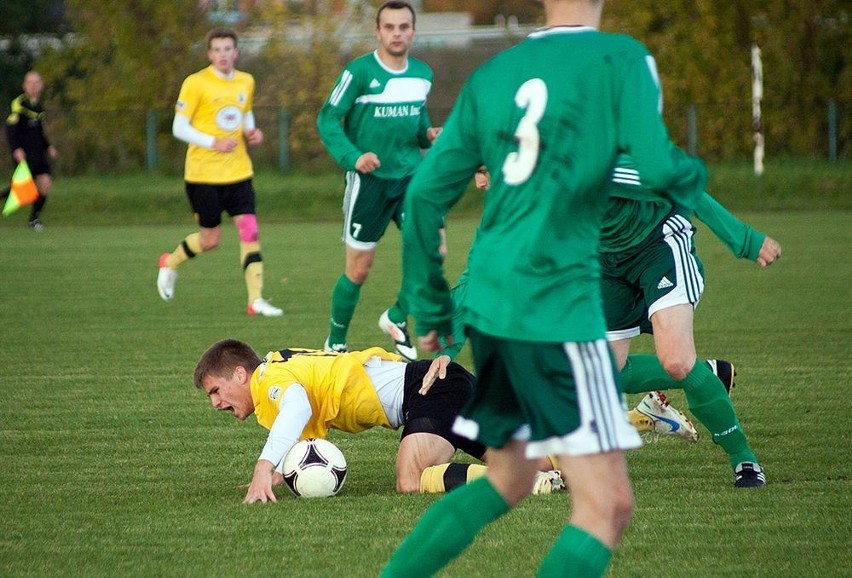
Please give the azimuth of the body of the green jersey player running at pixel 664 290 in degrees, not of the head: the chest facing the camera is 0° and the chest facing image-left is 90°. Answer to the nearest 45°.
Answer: approximately 45°

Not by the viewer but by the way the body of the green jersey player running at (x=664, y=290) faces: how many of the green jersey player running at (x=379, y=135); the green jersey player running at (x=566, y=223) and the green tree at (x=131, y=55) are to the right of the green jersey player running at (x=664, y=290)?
2

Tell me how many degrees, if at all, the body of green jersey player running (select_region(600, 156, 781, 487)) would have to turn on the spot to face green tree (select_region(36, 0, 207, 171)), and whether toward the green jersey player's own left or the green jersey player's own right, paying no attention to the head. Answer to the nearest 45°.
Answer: approximately 90° to the green jersey player's own right

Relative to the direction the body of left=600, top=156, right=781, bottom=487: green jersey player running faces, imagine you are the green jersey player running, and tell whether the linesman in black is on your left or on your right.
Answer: on your right

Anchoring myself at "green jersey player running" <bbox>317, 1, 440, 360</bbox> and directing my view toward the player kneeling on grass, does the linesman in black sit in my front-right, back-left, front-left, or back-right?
back-right

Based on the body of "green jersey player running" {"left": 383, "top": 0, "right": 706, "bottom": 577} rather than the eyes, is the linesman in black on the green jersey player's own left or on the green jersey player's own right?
on the green jersey player's own left

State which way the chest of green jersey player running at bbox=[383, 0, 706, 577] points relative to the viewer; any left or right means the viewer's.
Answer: facing away from the viewer and to the right of the viewer

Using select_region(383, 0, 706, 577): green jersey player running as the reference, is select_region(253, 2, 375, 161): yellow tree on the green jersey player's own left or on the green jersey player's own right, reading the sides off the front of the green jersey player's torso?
on the green jersey player's own left

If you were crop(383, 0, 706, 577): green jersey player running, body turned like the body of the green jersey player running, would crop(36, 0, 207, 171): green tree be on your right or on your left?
on your left

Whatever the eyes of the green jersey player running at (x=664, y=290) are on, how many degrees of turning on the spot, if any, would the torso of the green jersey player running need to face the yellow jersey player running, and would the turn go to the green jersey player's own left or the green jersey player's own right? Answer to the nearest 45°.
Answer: approximately 90° to the green jersey player's own right

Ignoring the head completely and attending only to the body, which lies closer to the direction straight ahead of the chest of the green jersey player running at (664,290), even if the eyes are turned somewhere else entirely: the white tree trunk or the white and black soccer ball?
the white and black soccer ball

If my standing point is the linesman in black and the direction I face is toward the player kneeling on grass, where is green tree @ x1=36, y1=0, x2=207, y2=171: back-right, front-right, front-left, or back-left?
back-left

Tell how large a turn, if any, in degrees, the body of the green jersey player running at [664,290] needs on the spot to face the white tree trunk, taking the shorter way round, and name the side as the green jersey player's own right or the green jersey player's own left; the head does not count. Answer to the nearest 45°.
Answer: approximately 135° to the green jersey player's own right
